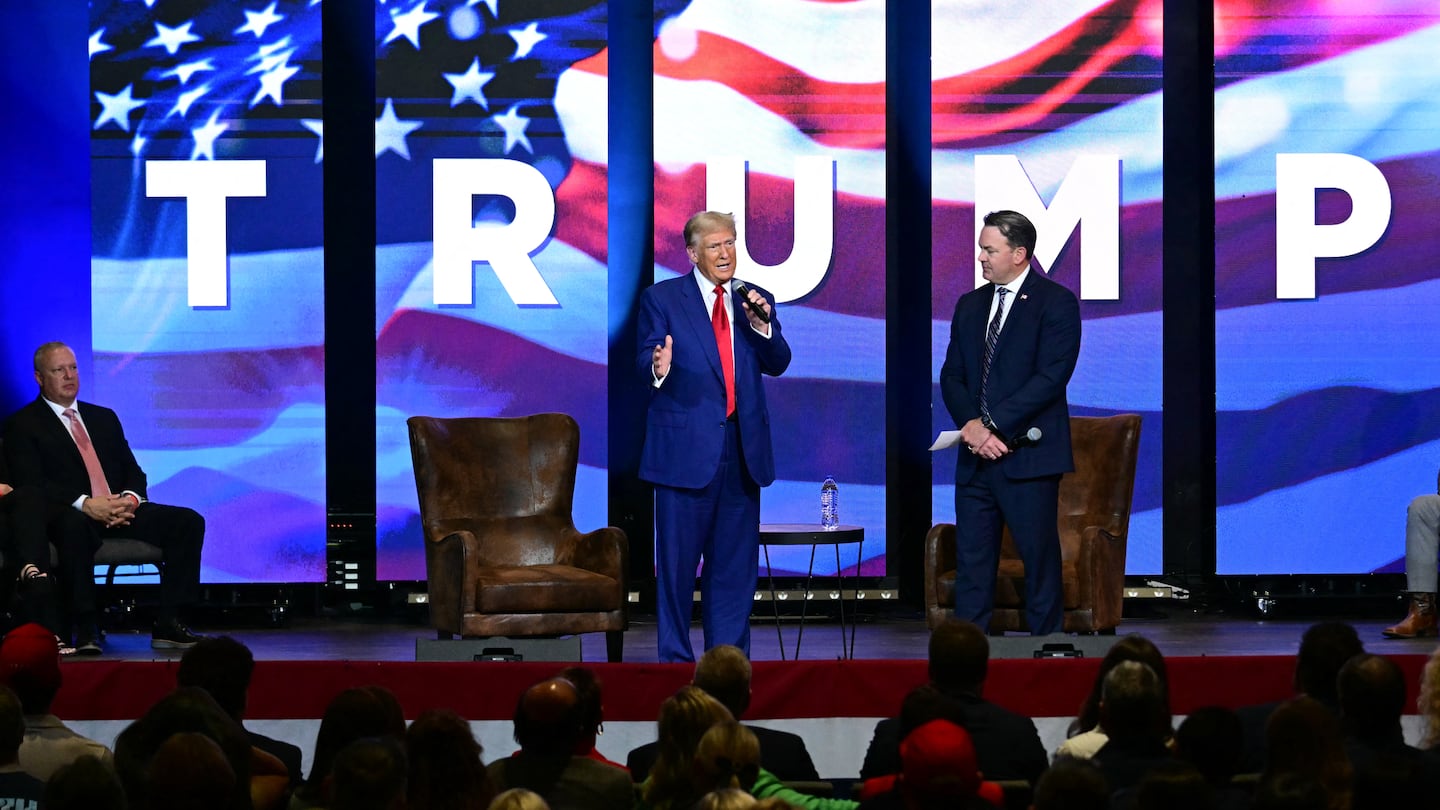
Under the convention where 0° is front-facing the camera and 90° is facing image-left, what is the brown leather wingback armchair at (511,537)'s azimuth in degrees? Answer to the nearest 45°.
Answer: approximately 315°

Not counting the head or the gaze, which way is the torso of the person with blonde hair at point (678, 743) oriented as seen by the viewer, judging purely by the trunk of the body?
away from the camera

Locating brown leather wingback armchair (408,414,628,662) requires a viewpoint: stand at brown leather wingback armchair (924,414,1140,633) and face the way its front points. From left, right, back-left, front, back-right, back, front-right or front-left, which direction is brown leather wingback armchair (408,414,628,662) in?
front-right

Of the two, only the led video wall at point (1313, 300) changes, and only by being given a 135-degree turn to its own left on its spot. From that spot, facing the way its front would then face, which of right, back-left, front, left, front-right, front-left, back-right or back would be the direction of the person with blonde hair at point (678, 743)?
back-right

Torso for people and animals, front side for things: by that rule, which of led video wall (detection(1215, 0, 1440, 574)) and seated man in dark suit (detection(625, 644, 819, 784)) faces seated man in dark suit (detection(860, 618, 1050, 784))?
the led video wall

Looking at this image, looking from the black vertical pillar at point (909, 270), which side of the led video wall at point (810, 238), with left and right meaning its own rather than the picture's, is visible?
left

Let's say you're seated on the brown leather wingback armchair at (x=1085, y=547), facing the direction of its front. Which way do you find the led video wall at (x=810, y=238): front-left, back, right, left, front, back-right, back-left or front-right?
right

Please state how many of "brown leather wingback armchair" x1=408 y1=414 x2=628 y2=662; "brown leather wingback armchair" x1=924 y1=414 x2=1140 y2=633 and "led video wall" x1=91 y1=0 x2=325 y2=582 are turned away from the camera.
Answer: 0

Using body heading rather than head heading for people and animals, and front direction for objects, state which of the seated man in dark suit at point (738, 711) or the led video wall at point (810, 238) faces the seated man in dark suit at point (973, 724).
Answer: the led video wall

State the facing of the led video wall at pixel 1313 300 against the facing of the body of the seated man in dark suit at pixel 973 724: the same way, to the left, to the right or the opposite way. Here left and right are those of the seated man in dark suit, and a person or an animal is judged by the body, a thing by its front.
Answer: the opposite way

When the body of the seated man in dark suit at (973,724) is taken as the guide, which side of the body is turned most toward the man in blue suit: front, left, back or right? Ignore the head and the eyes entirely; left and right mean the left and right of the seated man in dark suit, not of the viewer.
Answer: front

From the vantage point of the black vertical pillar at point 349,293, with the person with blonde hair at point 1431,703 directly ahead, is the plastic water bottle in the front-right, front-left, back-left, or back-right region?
front-left

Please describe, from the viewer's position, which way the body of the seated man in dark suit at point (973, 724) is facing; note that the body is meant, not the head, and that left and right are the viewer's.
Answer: facing away from the viewer

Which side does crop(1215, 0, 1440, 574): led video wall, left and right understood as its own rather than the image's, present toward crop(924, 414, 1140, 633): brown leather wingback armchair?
front

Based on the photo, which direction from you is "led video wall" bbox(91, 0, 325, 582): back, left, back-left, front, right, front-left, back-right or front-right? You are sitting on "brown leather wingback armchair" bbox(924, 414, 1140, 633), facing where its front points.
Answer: front-right

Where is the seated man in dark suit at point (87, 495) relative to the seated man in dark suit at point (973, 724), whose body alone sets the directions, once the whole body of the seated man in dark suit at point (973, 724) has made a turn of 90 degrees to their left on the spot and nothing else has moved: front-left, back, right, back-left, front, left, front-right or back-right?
front-right

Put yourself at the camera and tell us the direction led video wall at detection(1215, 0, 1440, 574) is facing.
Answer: facing the viewer

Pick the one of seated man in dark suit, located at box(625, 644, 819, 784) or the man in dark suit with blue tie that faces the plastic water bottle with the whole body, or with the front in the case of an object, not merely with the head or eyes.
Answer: the seated man in dark suit

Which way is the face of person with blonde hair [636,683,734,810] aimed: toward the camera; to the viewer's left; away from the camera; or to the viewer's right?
away from the camera

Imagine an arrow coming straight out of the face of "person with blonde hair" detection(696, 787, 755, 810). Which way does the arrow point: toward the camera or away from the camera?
away from the camera

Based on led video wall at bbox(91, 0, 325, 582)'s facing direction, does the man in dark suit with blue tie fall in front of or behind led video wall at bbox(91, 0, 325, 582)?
in front

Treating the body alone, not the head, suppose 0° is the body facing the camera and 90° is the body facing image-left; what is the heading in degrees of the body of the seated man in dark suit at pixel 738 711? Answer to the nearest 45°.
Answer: approximately 180°

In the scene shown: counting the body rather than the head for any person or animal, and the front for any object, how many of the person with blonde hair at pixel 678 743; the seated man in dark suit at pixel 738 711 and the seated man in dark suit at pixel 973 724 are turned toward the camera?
0

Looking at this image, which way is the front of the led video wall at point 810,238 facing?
toward the camera
